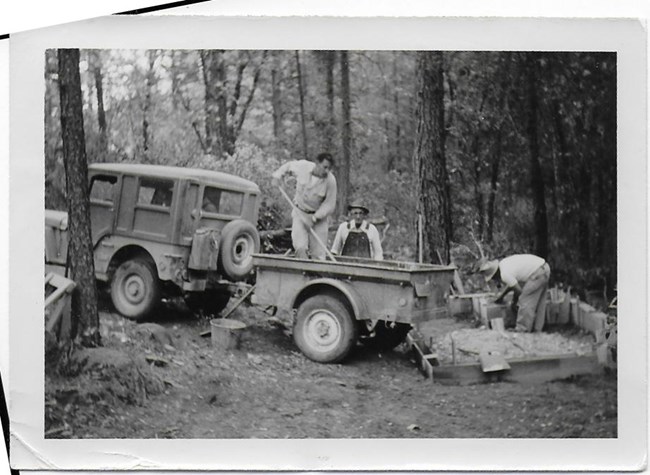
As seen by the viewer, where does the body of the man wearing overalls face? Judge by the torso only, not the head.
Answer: toward the camera

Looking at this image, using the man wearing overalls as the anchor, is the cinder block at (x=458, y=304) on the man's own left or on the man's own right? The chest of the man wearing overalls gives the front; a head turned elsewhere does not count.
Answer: on the man's own left
